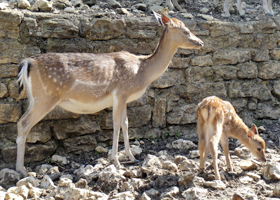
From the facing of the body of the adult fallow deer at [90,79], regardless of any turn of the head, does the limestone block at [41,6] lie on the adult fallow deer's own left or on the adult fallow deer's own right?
on the adult fallow deer's own left

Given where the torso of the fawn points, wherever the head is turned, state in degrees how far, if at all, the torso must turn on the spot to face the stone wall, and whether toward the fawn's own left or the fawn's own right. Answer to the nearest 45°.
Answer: approximately 90° to the fawn's own left

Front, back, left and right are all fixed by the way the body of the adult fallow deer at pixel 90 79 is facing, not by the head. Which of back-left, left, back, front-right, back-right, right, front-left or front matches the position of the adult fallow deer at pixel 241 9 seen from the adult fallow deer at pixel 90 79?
front-left

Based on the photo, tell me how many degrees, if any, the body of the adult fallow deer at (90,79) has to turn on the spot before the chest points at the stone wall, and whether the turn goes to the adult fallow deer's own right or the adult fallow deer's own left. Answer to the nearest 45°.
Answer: approximately 45° to the adult fallow deer's own left

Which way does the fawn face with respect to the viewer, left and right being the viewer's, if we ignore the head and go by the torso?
facing away from the viewer and to the right of the viewer

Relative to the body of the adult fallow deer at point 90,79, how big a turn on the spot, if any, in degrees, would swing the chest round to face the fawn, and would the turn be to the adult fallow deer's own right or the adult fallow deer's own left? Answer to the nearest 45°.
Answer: approximately 45° to the adult fallow deer's own right

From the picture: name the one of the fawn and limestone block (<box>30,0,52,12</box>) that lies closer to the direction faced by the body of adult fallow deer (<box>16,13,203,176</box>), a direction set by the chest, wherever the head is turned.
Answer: the fawn

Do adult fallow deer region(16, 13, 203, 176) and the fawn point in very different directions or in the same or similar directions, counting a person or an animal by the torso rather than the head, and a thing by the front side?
same or similar directions

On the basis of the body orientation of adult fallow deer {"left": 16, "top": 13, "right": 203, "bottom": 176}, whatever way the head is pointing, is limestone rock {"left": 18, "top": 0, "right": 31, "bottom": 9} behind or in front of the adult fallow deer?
behind

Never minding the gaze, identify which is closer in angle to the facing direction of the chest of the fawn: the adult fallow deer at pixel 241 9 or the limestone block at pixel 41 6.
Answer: the adult fallow deer

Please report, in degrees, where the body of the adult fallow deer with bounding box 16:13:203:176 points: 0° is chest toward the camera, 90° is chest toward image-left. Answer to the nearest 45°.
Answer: approximately 270°

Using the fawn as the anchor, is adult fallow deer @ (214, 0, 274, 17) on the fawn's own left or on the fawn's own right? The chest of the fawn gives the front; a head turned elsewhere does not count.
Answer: on the fawn's own left
